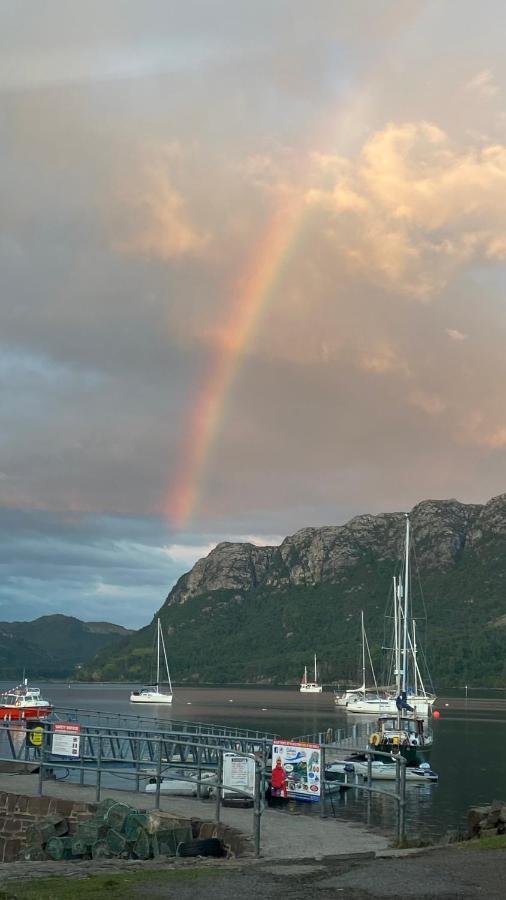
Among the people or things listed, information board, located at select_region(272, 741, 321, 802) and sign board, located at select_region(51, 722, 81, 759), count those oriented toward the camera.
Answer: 2

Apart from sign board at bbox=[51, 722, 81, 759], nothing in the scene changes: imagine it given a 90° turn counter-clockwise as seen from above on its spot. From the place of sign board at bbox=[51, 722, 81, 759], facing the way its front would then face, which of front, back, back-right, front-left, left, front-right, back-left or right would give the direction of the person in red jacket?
front-right

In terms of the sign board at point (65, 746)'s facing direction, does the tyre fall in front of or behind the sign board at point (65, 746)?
in front

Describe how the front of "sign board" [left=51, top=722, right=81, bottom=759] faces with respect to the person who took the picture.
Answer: facing the viewer

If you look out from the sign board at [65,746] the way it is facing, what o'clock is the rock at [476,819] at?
The rock is roughly at 10 o'clock from the sign board.

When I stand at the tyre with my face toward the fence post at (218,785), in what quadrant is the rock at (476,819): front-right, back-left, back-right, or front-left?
front-right

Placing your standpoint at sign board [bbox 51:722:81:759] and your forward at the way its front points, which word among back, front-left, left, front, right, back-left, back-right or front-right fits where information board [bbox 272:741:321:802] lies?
front-left

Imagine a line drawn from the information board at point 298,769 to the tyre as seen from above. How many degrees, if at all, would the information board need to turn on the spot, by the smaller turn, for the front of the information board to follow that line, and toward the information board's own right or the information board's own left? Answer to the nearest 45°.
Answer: approximately 45° to the information board's own right

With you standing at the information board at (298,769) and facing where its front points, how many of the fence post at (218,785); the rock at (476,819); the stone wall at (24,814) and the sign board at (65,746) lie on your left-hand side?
1

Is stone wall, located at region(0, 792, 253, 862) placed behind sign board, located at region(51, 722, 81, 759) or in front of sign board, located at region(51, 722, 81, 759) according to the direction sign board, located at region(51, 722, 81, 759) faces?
in front

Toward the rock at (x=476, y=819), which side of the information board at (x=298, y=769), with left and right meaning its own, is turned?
left

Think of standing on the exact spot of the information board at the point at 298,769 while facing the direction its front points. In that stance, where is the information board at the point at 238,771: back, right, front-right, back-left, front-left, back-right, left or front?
front-right

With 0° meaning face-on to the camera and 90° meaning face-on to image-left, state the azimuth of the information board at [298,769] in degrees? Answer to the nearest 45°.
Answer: approximately 0°

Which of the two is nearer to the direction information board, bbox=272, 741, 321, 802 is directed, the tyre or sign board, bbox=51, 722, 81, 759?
the tyre
